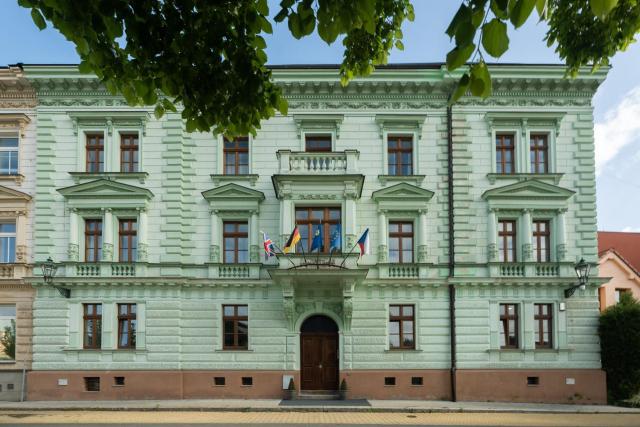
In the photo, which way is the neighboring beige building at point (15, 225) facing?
toward the camera

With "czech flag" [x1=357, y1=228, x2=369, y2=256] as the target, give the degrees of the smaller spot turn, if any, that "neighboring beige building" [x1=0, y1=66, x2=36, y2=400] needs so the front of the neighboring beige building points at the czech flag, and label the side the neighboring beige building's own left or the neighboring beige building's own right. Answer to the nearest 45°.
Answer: approximately 45° to the neighboring beige building's own left

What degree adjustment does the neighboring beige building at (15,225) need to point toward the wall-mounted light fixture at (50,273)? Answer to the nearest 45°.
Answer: approximately 45° to its left

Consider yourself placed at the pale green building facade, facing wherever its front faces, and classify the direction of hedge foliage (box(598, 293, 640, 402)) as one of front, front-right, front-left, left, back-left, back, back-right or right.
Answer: left

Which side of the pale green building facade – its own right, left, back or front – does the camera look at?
front

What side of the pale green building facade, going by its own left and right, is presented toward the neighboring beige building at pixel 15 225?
right

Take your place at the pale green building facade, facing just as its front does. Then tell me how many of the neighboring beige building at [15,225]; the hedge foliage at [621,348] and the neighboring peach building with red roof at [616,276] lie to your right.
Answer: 1

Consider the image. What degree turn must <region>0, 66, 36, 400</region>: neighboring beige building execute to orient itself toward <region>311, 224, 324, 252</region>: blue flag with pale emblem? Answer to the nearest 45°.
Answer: approximately 45° to its left

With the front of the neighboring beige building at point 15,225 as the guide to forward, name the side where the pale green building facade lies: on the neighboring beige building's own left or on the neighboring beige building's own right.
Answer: on the neighboring beige building's own left

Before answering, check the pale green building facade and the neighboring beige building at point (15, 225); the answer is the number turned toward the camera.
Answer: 2

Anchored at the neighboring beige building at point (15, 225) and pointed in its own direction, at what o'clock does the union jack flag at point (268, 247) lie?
The union jack flag is roughly at 10 o'clock from the neighboring beige building.
